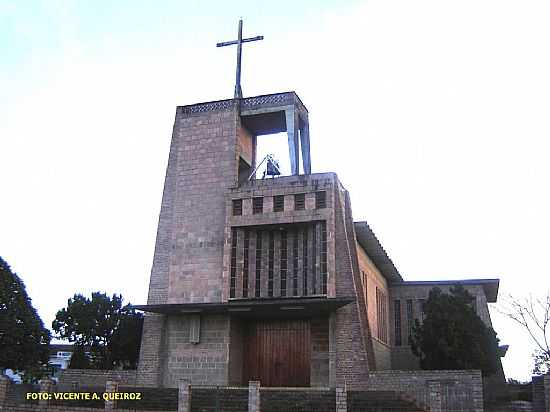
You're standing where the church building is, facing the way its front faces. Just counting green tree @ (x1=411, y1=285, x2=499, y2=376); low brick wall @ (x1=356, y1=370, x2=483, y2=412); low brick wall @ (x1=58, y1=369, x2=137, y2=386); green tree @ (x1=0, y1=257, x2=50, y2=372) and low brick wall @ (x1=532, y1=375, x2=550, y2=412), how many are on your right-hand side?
2

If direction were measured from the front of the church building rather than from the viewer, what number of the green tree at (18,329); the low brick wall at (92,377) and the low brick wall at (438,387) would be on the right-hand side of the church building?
2

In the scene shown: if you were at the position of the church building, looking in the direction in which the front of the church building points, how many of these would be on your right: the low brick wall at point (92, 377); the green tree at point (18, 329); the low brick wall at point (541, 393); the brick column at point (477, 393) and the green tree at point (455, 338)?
2

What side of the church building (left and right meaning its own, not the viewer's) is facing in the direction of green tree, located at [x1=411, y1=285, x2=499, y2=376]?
left

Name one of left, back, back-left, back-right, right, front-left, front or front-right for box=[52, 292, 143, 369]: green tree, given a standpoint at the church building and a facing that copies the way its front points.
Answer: back-right

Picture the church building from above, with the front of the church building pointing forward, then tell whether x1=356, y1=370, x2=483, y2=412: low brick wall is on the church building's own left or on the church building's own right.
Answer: on the church building's own left

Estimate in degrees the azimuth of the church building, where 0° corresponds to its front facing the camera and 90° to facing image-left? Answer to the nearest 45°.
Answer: approximately 0°

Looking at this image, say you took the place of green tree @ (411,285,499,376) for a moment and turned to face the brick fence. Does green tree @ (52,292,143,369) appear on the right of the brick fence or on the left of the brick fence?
right

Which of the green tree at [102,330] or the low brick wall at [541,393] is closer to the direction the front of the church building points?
the low brick wall

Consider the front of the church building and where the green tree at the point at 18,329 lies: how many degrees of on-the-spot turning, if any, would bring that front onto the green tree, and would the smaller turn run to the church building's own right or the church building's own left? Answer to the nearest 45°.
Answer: approximately 90° to the church building's own right

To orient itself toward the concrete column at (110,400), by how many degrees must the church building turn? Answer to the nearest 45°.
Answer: approximately 45° to its right

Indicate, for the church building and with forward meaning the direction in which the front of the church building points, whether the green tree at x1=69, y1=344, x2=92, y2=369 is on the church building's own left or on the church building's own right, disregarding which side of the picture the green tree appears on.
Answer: on the church building's own right

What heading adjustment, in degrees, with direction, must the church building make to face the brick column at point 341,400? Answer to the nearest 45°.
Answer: approximately 45° to its left
